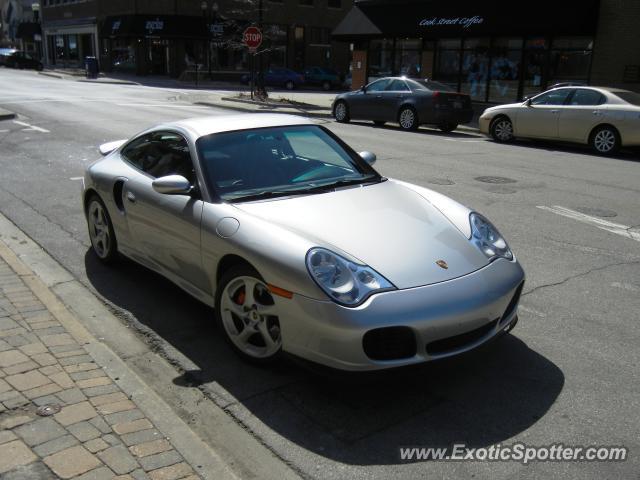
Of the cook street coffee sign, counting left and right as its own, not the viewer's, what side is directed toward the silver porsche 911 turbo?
front

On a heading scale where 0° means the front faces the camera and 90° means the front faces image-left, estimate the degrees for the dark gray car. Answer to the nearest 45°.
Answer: approximately 135°

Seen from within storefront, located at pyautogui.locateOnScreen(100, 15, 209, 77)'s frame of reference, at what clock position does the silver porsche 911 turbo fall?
The silver porsche 911 turbo is roughly at 12 o'clock from the storefront.

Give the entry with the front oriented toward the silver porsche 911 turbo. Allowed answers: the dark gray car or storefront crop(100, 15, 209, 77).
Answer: the storefront

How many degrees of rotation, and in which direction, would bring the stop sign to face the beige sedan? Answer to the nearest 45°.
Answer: approximately 45° to its left

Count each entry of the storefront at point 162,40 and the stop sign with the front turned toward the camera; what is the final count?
2

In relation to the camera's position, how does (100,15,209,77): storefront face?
facing the viewer

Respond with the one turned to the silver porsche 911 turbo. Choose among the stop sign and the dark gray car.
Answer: the stop sign

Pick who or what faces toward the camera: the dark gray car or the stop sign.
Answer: the stop sign

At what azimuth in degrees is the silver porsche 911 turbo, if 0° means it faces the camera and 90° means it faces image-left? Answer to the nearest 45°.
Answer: approximately 315°

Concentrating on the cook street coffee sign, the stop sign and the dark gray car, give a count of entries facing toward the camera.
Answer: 2

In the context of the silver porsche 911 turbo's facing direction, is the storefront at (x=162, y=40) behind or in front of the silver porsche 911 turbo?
behind

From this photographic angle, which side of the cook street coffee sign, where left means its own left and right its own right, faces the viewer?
front

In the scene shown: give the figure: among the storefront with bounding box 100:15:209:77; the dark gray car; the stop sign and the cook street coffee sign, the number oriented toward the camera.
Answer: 3

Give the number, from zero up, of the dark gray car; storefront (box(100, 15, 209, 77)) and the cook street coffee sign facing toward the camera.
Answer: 2

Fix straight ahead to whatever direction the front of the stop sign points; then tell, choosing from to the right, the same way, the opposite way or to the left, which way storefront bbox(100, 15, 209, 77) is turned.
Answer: the same way
